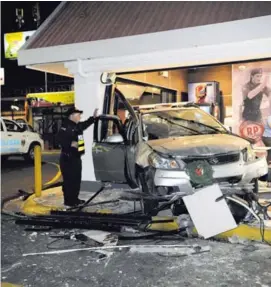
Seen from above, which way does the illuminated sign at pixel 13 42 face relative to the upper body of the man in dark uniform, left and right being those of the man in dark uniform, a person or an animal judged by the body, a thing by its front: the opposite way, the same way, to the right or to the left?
to the right

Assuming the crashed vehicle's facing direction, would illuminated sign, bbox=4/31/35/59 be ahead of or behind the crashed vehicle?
behind

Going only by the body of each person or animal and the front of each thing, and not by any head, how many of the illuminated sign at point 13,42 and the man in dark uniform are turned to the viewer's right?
1

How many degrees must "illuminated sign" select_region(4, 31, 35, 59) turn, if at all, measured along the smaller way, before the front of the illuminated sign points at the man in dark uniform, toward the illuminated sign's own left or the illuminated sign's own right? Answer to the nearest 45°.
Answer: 0° — it already faces them

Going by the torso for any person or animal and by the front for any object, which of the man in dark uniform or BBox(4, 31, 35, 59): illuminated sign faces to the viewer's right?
the man in dark uniform

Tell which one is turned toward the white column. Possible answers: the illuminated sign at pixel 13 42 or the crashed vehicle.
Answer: the illuminated sign

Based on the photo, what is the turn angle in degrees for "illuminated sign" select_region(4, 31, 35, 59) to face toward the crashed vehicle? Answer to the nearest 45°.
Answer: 0° — it already faces it

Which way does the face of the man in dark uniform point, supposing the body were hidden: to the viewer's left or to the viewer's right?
to the viewer's right

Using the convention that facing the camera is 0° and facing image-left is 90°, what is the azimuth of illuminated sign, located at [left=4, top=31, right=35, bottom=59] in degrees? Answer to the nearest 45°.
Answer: approximately 0°

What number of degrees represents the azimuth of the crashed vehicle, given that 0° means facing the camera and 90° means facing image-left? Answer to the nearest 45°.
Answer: approximately 315°

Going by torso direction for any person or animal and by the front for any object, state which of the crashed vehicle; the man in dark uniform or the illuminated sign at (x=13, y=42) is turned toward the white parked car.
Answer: the illuminated sign

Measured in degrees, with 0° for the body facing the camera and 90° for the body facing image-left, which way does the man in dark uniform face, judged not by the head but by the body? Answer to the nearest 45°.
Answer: approximately 270°
